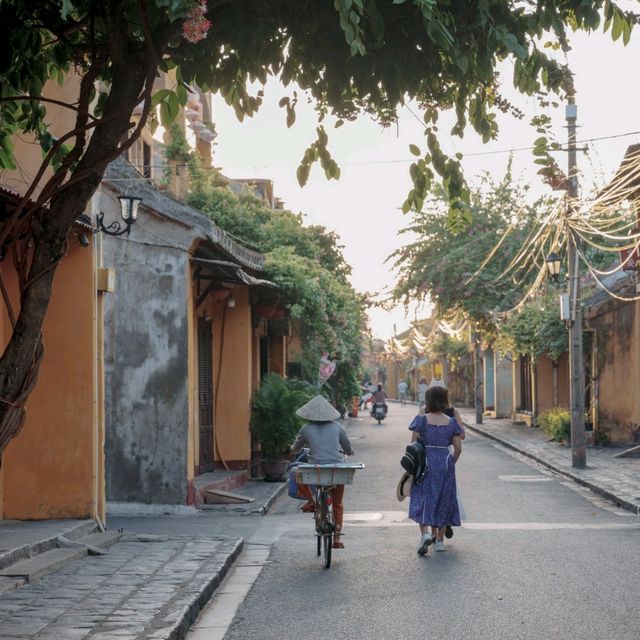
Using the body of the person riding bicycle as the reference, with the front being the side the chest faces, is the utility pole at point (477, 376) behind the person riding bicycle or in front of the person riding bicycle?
in front

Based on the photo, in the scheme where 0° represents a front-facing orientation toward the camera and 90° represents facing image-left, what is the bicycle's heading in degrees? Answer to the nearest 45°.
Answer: approximately 180°

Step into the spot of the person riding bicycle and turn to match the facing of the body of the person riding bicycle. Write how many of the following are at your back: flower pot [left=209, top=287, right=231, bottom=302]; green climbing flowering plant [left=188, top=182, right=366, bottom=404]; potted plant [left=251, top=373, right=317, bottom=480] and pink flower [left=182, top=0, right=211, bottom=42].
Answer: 1

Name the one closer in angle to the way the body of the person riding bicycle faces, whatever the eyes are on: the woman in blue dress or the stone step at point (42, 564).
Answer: the woman in blue dress

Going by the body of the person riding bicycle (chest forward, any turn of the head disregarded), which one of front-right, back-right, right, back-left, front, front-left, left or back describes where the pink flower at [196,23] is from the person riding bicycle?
back

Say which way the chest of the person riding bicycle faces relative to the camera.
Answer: away from the camera

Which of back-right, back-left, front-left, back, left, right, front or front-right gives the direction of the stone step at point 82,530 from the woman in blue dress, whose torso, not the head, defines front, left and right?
left

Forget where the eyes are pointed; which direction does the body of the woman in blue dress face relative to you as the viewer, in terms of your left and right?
facing away from the viewer

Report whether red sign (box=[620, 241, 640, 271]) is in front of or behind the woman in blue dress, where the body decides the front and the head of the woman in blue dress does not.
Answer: in front

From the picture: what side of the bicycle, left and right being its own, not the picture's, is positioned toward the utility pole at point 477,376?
front
